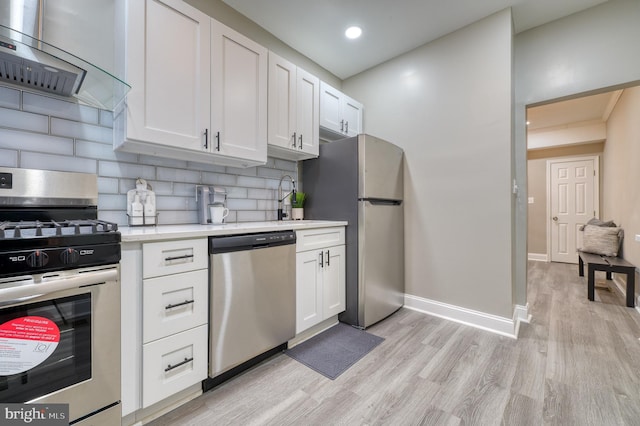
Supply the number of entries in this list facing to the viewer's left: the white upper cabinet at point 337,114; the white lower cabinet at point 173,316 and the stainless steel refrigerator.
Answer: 0

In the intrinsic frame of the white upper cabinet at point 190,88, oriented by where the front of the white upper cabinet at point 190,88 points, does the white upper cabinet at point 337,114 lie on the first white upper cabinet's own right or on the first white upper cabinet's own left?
on the first white upper cabinet's own left

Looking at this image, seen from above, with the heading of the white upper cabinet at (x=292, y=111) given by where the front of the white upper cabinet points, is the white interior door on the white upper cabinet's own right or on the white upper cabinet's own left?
on the white upper cabinet's own left

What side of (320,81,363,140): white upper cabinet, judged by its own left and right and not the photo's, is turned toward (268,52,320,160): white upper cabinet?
right

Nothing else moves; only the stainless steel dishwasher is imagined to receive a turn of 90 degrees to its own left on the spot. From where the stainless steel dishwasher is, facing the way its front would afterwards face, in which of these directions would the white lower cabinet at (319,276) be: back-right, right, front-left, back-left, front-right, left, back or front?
front

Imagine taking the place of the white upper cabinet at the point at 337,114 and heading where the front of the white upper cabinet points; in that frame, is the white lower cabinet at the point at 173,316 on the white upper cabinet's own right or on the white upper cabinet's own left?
on the white upper cabinet's own right

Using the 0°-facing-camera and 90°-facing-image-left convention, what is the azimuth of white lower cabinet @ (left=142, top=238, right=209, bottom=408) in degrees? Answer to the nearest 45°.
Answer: approximately 315°

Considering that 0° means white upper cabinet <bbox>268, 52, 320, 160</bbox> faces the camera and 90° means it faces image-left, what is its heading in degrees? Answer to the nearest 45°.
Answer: approximately 315°
